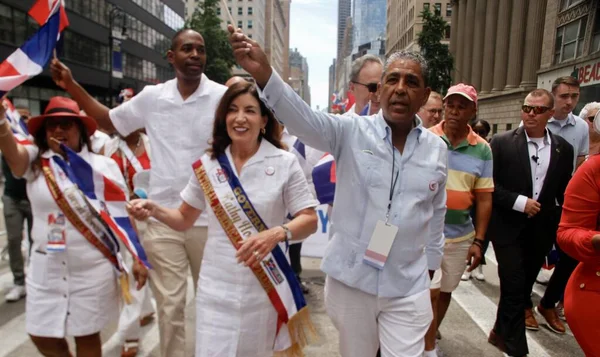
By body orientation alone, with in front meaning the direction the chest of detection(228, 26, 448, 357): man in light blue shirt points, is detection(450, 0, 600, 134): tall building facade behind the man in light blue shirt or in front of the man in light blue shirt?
behind

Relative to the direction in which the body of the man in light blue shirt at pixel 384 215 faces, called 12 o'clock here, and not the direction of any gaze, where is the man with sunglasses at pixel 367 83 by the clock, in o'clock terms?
The man with sunglasses is roughly at 6 o'clock from the man in light blue shirt.

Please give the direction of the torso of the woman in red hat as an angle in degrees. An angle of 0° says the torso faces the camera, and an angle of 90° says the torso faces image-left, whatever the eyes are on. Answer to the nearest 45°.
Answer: approximately 0°

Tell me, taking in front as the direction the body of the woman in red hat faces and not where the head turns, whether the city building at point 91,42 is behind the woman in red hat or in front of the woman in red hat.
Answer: behind

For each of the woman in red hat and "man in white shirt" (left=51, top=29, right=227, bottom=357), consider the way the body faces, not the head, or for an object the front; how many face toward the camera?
2

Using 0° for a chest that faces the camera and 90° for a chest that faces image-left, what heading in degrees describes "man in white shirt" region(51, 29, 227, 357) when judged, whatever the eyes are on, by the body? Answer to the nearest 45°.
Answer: approximately 0°

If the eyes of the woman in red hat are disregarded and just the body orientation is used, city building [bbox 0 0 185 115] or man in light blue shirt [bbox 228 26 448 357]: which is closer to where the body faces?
the man in light blue shirt
